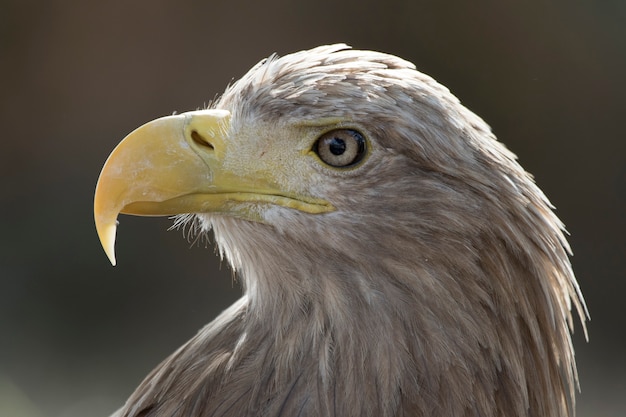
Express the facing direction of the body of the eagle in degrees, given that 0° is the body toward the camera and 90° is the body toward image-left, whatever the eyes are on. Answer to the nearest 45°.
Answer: approximately 90°
